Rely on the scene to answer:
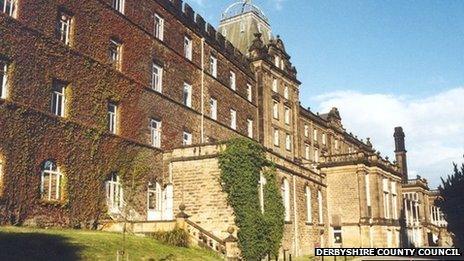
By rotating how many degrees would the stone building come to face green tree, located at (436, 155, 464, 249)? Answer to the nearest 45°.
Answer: approximately 45° to its left

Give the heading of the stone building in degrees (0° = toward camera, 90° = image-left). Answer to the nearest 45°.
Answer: approximately 315°
